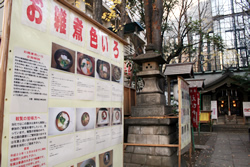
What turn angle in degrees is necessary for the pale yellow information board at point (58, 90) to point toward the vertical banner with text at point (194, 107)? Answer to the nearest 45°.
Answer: approximately 90° to its left

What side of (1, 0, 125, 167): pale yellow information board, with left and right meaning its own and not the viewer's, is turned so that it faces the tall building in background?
left

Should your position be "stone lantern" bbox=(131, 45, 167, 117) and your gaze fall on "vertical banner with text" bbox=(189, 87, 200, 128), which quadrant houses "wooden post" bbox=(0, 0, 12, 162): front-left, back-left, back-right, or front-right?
back-right

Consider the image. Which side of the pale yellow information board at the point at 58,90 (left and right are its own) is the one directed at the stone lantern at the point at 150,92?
left

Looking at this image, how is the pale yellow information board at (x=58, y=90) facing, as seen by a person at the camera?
facing the viewer and to the right of the viewer

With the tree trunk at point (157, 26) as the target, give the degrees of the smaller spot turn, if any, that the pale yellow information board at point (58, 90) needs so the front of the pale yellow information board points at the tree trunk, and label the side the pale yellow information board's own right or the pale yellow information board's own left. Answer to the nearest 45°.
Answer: approximately 90° to the pale yellow information board's own left

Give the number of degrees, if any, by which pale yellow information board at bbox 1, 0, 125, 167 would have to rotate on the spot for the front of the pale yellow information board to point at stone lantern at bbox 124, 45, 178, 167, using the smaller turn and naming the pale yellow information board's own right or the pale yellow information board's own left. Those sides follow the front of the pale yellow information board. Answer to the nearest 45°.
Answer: approximately 90° to the pale yellow information board's own left
